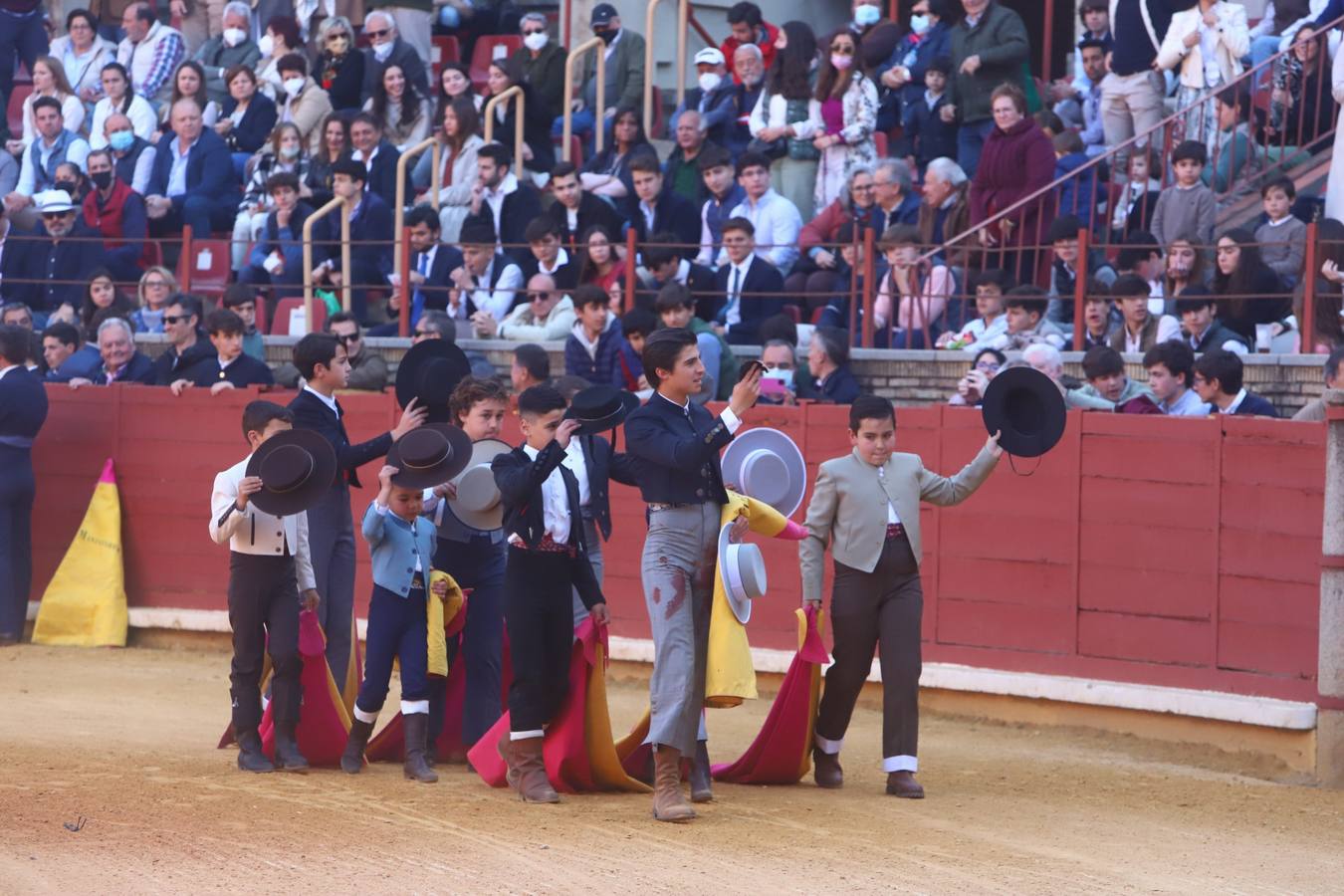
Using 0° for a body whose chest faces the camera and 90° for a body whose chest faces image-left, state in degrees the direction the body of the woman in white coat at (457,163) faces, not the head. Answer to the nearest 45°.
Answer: approximately 45°

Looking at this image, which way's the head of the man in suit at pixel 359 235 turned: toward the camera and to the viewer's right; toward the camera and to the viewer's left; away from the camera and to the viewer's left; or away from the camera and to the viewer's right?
toward the camera and to the viewer's left

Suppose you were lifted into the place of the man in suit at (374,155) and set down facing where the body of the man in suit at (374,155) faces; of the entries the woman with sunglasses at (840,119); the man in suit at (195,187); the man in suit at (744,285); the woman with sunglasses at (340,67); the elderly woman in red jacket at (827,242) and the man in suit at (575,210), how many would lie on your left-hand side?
4

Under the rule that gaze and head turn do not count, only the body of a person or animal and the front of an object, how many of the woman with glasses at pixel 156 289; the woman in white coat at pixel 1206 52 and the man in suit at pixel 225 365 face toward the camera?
3

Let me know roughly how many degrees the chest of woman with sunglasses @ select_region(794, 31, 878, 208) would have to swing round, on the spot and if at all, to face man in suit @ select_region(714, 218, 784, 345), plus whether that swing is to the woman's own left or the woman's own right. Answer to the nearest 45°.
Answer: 0° — they already face them

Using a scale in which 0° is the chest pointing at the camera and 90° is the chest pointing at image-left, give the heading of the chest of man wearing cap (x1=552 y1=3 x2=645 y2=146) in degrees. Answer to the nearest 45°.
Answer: approximately 45°

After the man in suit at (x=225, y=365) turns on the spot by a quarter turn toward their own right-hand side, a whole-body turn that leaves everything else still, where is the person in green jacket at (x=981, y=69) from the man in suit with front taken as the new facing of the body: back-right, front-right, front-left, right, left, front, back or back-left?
back

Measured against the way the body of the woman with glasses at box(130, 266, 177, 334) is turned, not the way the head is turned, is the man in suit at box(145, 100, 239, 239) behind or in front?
behind

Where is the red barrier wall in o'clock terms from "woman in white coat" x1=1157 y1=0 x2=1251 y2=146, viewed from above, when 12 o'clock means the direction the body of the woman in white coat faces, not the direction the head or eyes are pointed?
The red barrier wall is roughly at 12 o'clock from the woman in white coat.

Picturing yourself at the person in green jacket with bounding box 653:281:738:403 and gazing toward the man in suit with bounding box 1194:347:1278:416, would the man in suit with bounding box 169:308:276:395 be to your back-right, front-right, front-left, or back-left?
back-right
